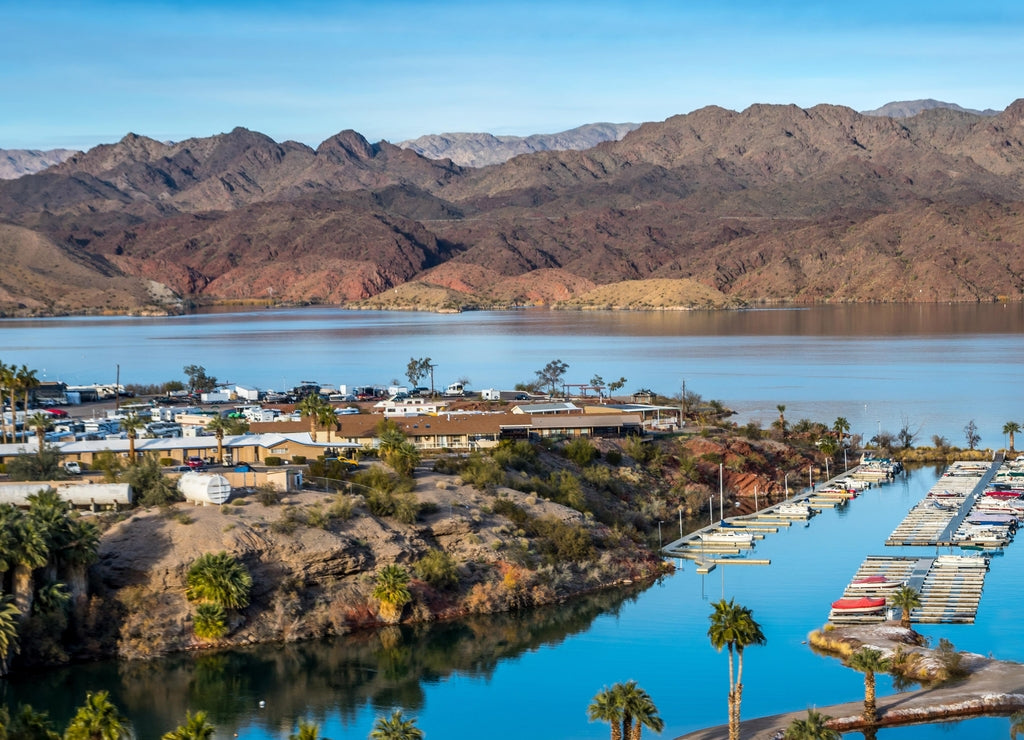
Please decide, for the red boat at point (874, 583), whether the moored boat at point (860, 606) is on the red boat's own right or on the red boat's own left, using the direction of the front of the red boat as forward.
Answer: on the red boat's own right

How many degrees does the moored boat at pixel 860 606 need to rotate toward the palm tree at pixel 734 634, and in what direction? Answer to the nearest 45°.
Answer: approximately 90° to its right

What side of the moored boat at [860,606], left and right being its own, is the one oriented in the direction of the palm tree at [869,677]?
right

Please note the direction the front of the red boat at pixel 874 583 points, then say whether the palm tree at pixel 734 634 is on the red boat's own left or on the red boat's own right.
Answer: on the red boat's own right

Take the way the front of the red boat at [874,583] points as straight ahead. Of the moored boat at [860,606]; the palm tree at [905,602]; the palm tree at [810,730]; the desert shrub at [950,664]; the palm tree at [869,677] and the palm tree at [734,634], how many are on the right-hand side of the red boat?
6

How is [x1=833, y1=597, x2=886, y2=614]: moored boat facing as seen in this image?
to the viewer's right

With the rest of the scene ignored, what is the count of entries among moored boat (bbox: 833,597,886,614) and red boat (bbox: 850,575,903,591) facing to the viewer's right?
2

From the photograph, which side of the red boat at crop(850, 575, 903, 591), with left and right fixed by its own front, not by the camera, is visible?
right

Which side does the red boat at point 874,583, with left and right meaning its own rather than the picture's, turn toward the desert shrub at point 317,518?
back

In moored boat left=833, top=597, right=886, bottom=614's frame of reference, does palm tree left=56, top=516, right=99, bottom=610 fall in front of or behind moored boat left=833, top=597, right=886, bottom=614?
behind

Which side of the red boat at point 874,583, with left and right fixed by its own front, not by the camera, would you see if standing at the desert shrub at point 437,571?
back

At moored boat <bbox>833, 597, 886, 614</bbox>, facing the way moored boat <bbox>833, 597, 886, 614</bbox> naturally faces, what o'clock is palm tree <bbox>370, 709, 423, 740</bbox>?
The palm tree is roughly at 4 o'clock from the moored boat.

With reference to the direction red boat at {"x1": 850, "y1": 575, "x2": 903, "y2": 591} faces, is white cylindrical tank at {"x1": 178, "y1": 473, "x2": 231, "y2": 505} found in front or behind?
behind
